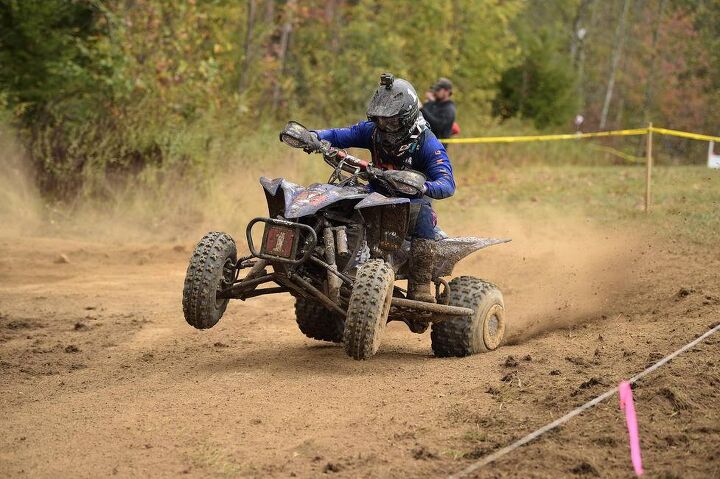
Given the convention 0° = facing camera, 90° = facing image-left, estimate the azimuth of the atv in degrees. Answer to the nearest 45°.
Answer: approximately 45°

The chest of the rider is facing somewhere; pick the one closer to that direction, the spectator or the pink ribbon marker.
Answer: the pink ribbon marker

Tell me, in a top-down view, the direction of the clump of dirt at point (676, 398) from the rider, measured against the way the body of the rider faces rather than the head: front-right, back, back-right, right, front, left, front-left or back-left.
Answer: left

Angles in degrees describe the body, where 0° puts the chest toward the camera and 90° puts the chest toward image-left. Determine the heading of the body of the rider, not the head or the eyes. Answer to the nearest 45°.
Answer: approximately 45°

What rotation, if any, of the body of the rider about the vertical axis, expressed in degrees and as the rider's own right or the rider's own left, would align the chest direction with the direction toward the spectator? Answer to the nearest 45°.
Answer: approximately 135° to the rider's own right
